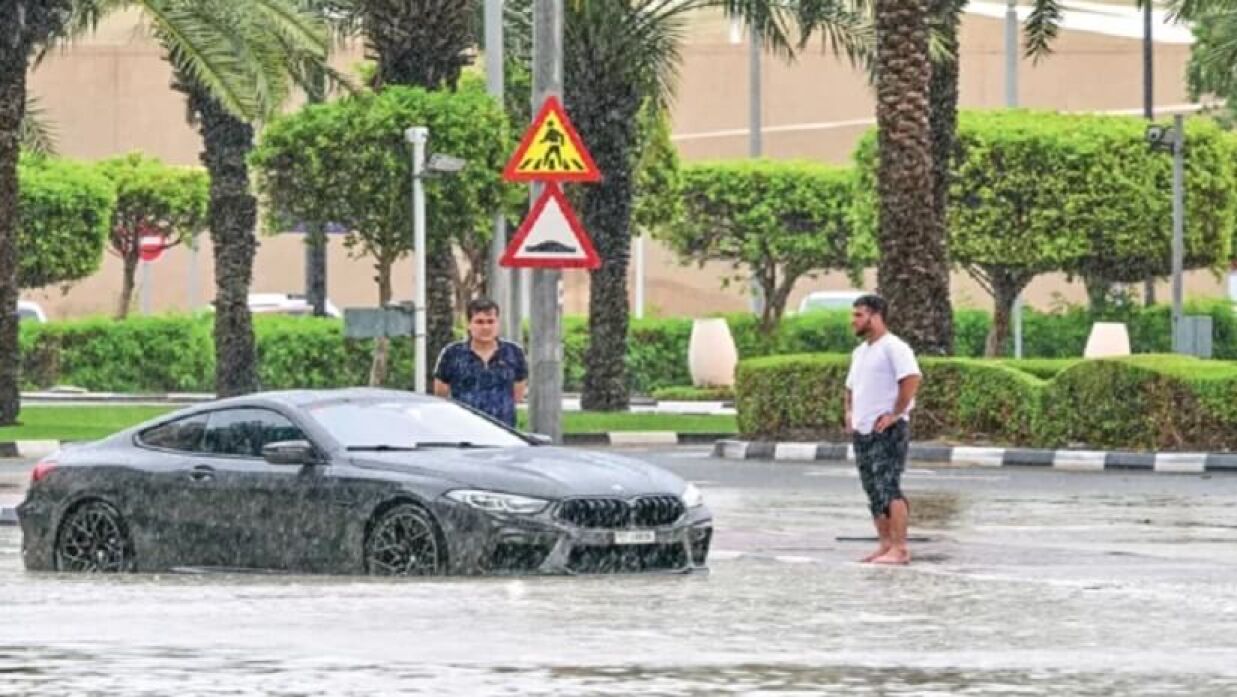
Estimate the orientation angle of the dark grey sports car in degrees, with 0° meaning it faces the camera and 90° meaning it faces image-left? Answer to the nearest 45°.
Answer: approximately 315°

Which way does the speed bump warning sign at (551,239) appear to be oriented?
toward the camera

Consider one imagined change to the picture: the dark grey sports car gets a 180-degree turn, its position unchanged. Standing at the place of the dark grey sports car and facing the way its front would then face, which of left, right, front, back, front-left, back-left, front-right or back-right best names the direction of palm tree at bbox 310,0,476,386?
front-right

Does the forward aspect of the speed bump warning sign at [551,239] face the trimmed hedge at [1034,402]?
no

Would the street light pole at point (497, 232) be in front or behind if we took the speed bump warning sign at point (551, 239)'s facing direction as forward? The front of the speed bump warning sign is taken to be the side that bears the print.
behind

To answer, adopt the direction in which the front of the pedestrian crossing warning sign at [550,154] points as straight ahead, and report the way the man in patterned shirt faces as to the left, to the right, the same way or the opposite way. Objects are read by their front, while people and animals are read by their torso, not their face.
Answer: the same way

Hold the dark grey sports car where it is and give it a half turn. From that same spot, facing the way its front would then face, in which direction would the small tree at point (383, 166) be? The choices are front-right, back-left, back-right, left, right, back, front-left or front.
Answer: front-right

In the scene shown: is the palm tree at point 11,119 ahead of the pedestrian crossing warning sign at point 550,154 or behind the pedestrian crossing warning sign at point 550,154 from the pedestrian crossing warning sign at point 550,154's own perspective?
behind

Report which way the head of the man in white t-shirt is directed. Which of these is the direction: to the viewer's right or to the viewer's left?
to the viewer's left

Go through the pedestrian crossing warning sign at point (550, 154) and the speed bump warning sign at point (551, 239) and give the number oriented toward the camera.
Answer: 2

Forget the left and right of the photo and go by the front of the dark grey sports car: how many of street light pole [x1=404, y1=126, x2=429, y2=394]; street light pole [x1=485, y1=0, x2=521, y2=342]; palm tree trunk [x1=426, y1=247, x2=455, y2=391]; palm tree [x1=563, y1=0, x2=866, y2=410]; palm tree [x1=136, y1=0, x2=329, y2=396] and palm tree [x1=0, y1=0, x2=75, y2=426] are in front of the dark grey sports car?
0

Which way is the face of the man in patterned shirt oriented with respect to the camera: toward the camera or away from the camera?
toward the camera

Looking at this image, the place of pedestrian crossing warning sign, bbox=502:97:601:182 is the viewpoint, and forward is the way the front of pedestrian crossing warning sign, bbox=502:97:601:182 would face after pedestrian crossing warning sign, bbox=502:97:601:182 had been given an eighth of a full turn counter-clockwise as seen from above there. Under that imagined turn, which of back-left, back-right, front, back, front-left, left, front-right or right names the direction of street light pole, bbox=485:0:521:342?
back-left

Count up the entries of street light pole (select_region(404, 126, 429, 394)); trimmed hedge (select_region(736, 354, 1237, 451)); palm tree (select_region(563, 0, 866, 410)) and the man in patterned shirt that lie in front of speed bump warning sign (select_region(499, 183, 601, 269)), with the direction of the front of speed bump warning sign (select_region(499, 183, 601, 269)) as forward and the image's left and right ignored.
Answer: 1

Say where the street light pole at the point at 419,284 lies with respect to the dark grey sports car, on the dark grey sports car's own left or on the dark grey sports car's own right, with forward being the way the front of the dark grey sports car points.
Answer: on the dark grey sports car's own left

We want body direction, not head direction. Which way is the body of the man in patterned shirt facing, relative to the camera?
toward the camera
